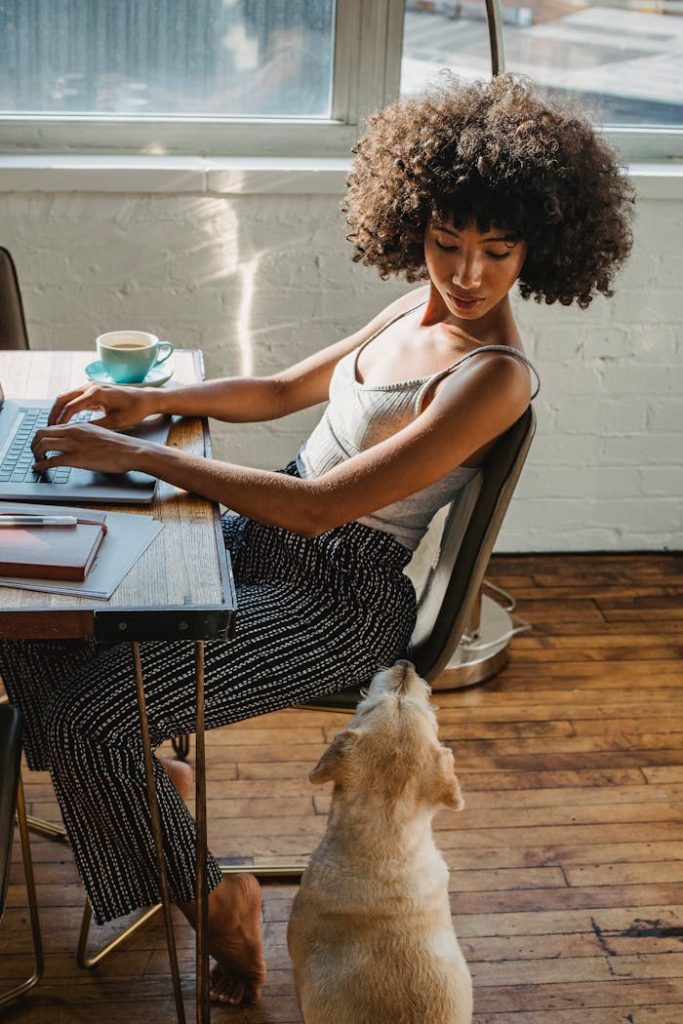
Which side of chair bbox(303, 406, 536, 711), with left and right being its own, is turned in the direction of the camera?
left

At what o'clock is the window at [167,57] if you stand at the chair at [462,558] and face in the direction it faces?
The window is roughly at 2 o'clock from the chair.

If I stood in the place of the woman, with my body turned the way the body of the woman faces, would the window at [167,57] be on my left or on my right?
on my right

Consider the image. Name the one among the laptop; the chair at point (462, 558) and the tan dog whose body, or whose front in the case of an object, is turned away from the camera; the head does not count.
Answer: the tan dog

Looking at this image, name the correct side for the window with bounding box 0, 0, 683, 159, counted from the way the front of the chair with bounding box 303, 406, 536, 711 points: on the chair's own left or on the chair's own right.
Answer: on the chair's own right

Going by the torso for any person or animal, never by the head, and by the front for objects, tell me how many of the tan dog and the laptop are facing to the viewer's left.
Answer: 0

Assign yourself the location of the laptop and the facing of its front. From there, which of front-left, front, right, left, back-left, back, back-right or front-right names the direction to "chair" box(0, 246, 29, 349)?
left

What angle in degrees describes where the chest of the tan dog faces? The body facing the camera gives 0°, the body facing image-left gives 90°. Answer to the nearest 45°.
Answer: approximately 180°

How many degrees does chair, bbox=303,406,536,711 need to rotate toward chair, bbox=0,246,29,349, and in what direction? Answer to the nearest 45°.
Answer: approximately 45° to its right

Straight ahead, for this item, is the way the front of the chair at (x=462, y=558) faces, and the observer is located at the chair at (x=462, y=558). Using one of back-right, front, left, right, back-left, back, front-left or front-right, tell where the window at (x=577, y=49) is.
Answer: right

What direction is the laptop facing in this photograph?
to the viewer's right
